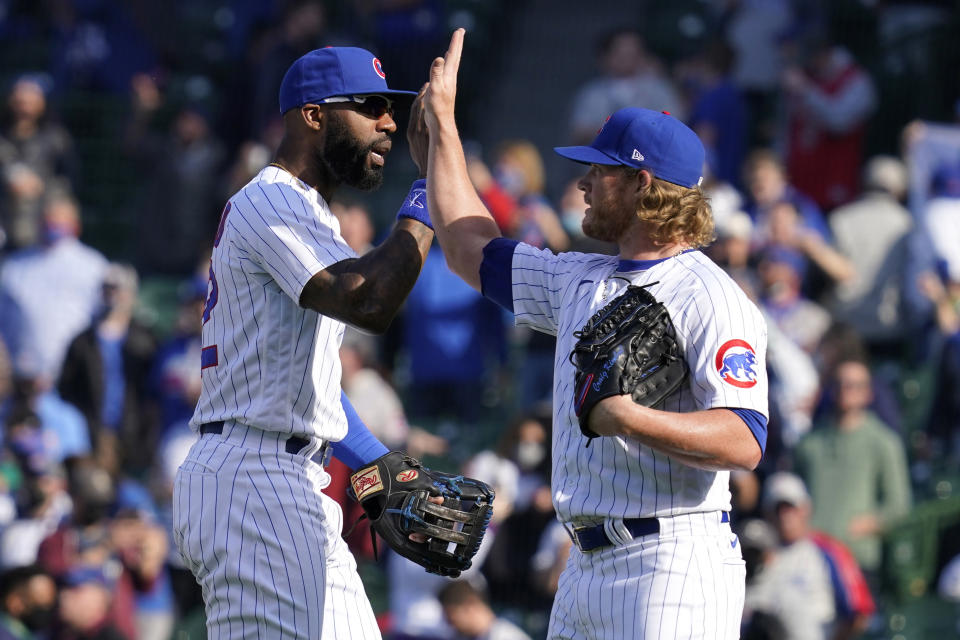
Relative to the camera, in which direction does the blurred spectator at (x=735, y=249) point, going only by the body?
toward the camera

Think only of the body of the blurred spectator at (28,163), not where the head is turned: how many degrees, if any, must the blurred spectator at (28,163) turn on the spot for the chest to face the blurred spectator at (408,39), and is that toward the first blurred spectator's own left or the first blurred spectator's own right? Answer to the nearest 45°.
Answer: approximately 90° to the first blurred spectator's own left

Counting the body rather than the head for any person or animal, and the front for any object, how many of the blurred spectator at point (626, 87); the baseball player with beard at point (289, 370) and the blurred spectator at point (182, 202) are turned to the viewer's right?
1

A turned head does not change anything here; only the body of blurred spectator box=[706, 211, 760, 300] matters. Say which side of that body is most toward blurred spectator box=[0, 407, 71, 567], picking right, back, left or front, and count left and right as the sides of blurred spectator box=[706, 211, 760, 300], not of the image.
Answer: right

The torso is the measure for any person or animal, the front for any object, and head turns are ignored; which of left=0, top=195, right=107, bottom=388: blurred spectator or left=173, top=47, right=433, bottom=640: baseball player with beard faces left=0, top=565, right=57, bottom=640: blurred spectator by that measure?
left=0, top=195, right=107, bottom=388: blurred spectator

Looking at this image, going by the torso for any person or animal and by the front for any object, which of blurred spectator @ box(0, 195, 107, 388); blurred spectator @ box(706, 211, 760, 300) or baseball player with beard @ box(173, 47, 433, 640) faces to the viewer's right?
the baseball player with beard

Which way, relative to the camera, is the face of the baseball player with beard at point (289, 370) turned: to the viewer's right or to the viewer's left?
to the viewer's right

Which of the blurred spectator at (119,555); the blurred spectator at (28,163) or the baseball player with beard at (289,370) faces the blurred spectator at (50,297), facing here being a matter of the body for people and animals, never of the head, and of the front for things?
the blurred spectator at (28,163)

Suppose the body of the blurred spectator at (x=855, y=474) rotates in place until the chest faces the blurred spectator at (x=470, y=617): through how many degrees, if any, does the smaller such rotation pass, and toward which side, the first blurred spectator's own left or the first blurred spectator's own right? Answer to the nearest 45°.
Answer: approximately 45° to the first blurred spectator's own right
